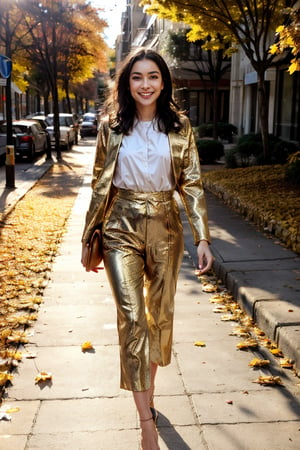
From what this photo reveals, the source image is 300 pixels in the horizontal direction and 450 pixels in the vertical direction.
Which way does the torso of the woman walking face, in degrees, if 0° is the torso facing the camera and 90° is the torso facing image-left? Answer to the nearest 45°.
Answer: approximately 0°

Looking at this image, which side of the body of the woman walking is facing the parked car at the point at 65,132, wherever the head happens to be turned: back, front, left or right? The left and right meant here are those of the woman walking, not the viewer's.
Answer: back

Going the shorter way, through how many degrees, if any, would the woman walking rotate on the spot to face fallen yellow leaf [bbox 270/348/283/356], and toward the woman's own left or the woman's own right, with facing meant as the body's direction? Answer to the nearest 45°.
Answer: approximately 135° to the woman's own left

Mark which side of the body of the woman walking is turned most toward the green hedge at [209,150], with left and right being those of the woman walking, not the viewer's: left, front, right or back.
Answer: back

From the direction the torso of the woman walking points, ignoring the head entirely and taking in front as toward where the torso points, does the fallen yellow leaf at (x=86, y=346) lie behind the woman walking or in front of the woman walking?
behind

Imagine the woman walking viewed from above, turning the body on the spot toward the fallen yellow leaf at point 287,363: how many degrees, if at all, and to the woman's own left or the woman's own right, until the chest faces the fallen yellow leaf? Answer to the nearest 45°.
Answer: approximately 135° to the woman's own left

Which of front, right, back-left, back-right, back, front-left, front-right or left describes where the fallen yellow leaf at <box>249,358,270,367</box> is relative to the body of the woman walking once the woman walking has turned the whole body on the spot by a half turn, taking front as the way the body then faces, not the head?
front-right

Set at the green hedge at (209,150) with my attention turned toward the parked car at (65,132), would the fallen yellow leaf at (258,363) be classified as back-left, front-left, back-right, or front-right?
back-left

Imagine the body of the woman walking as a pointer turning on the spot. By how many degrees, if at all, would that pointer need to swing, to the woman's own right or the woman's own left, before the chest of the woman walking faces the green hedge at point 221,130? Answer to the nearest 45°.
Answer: approximately 180°

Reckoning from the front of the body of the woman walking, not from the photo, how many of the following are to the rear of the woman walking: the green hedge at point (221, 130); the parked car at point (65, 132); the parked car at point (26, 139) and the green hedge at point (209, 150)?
4

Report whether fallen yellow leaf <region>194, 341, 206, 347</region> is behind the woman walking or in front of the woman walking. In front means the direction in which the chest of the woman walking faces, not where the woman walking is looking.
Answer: behind
